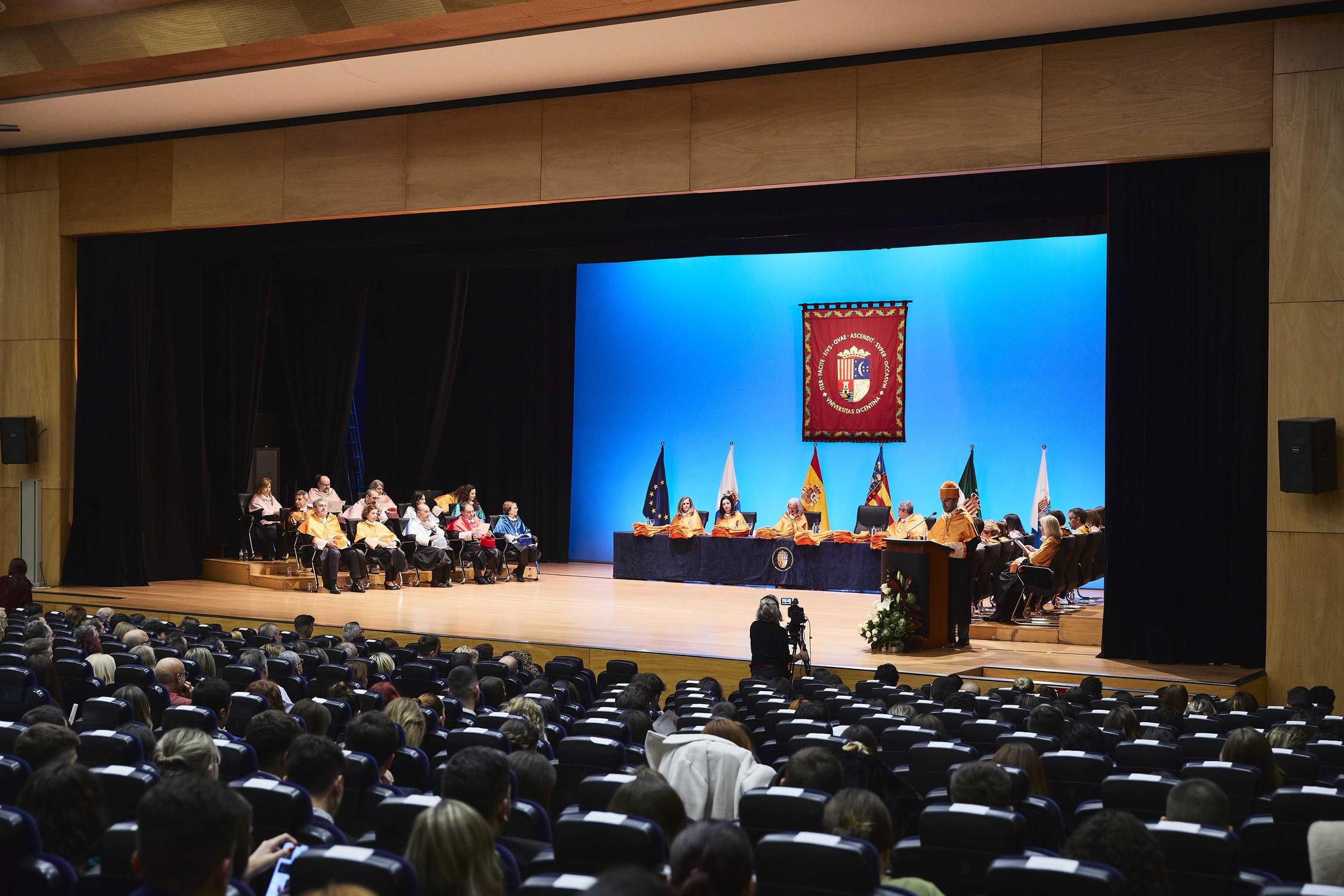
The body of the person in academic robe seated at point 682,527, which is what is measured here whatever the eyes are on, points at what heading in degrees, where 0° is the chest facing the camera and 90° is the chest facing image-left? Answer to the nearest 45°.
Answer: approximately 0°

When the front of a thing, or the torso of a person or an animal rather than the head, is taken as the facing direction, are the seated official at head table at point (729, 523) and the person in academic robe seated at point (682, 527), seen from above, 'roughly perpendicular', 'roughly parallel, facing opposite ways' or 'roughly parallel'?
roughly parallel

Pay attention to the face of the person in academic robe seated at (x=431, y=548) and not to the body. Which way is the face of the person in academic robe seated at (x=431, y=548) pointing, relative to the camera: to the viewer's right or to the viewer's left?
to the viewer's right

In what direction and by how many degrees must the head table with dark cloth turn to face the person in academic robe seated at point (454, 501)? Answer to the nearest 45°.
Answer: approximately 90° to its right

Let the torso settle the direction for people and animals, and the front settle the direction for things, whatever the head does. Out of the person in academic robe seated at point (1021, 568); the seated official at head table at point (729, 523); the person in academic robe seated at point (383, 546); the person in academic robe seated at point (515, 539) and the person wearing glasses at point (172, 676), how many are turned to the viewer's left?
1

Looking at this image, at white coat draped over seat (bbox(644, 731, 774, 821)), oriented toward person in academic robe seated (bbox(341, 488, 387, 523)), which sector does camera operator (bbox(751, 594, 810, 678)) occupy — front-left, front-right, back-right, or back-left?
front-right

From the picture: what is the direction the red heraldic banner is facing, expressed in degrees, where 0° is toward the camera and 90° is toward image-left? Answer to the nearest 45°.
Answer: approximately 0°

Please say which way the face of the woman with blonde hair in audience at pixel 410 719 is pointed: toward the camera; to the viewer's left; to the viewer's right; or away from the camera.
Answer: away from the camera

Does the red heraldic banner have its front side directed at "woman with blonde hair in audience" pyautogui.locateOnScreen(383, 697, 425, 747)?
yes

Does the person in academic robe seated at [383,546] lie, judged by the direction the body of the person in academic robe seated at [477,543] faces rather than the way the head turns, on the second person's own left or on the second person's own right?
on the second person's own right

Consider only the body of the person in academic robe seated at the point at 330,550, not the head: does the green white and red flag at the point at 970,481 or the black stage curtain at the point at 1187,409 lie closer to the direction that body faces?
the black stage curtain

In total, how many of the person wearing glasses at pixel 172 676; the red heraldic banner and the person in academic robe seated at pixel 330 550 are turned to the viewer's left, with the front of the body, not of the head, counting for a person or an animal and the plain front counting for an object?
0

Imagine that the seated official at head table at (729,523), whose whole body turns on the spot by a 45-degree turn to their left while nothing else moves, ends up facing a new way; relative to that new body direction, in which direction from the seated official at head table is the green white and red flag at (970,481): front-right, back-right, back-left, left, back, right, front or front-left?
front-left

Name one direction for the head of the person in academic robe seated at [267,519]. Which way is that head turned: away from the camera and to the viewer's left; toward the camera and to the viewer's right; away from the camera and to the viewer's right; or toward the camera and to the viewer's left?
toward the camera and to the viewer's right

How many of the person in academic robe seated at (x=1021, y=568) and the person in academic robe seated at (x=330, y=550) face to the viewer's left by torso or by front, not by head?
1

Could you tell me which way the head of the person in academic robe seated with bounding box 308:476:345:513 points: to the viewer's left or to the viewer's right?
to the viewer's right

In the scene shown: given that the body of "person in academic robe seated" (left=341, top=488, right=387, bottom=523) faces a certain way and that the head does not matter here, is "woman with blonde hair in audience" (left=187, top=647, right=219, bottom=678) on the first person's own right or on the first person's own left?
on the first person's own right

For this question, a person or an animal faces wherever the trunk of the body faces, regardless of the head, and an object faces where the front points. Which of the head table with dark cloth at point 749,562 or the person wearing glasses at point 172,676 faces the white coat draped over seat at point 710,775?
the head table with dark cloth

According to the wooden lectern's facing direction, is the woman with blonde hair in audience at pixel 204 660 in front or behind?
in front

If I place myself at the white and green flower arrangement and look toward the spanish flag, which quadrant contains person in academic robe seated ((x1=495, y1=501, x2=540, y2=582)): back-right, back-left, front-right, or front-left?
front-left
